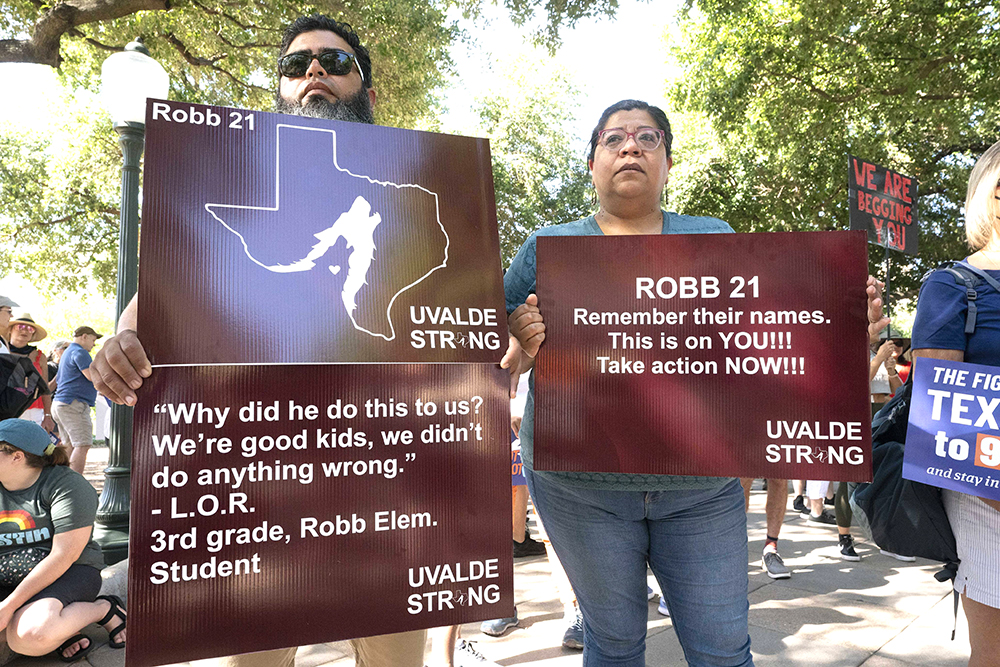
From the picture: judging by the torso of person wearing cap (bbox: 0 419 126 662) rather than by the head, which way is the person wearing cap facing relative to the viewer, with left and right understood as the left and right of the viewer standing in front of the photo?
facing the viewer and to the left of the viewer

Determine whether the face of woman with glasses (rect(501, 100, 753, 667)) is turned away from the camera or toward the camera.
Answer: toward the camera

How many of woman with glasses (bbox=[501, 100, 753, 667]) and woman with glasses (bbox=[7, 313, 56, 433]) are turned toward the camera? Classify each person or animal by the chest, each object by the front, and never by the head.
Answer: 2

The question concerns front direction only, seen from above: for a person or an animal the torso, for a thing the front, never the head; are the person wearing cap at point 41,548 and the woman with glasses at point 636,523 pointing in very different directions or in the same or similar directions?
same or similar directions

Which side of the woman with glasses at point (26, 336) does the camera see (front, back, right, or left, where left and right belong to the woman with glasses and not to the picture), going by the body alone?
front

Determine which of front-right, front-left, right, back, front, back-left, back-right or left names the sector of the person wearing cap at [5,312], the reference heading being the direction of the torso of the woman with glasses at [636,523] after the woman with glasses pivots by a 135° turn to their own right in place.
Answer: front

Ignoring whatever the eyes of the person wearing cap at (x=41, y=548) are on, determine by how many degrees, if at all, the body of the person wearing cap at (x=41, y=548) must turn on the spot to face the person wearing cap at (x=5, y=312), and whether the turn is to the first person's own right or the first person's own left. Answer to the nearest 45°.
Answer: approximately 135° to the first person's own right

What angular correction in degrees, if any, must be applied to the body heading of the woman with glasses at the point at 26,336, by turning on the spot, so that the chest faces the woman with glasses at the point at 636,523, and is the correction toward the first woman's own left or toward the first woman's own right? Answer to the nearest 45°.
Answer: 0° — they already face them

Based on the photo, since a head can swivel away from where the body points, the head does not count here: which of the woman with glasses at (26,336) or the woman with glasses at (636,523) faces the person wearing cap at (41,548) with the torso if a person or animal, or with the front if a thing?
the woman with glasses at (26,336)
